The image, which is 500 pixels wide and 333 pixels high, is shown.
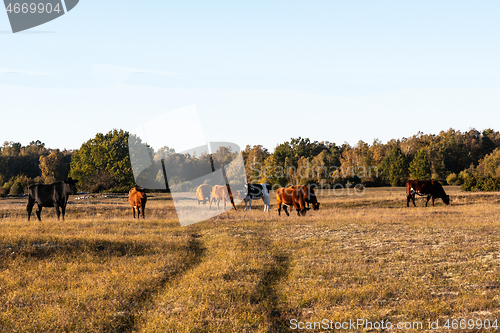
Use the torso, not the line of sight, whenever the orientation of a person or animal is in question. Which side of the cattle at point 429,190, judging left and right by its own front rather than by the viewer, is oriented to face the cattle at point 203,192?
back

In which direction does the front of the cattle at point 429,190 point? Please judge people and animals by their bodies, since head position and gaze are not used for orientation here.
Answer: to the viewer's right

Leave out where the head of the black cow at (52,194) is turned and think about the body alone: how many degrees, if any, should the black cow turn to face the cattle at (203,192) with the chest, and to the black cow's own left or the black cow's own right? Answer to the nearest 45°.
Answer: approximately 45° to the black cow's own left

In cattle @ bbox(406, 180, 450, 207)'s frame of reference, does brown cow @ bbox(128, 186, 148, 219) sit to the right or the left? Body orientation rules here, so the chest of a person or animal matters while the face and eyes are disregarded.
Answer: on its right

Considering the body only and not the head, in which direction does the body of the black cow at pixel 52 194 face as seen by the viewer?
to the viewer's right

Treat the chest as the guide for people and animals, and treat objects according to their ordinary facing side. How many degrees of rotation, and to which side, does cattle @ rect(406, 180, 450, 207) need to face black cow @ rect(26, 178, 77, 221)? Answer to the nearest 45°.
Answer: approximately 135° to its right

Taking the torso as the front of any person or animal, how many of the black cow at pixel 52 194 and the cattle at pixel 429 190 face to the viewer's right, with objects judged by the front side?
2

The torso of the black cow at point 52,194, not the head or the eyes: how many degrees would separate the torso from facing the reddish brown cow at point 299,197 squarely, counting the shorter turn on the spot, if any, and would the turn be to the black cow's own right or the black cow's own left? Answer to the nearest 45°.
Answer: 0° — it already faces it
